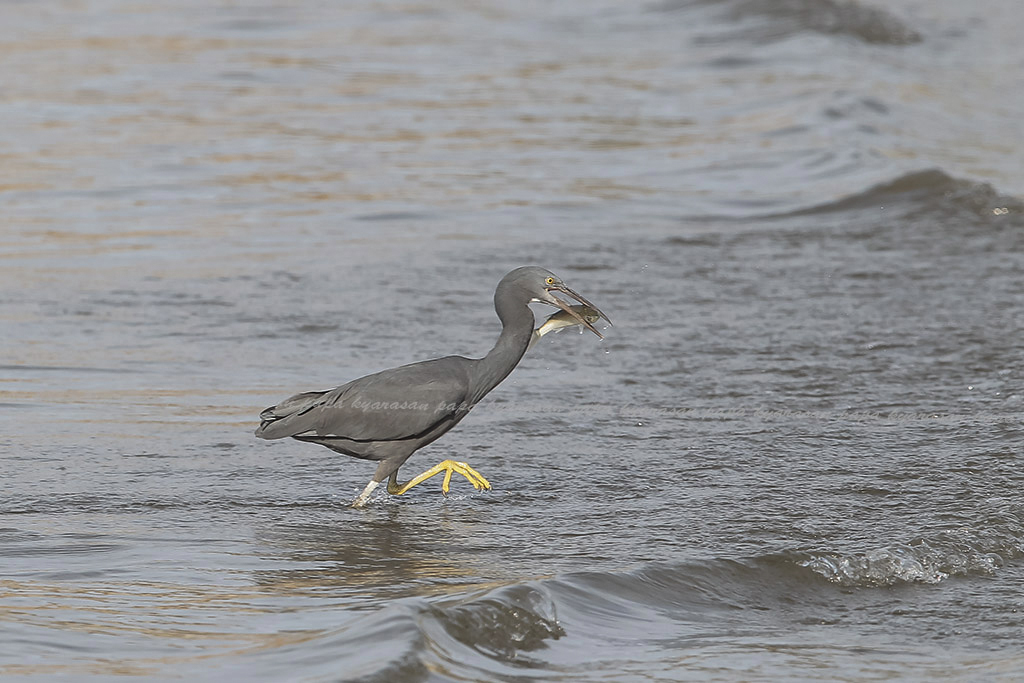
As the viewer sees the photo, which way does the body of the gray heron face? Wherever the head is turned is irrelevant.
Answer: to the viewer's right
